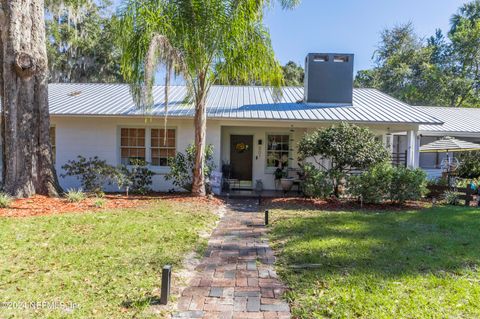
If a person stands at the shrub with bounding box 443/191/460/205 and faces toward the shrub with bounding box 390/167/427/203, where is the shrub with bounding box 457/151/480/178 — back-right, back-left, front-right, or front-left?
back-right

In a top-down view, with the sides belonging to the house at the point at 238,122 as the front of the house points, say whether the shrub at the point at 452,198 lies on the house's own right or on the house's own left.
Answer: on the house's own left

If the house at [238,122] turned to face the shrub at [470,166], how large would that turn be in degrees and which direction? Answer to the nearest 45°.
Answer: approximately 90° to its left

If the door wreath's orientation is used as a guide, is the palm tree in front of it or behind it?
in front

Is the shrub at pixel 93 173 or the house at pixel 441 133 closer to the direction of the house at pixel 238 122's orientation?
the shrub

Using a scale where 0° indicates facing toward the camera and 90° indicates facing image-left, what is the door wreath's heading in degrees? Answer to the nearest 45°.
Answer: approximately 0°

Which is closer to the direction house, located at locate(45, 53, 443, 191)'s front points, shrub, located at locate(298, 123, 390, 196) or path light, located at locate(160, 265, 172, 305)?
the path light

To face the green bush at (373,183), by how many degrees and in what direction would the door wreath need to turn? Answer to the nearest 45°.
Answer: approximately 45° to its left

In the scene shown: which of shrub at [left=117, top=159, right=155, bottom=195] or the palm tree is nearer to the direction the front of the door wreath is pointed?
the palm tree

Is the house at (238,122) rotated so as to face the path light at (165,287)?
yes
